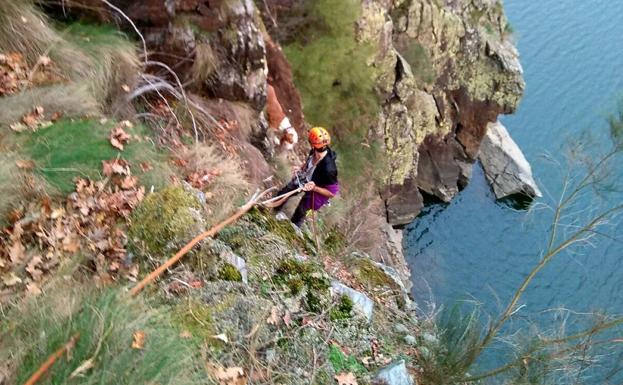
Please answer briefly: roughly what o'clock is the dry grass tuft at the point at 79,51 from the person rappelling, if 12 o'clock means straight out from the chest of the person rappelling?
The dry grass tuft is roughly at 1 o'clock from the person rappelling.

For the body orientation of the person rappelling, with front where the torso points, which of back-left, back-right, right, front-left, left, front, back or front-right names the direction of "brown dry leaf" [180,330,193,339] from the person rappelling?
front-left

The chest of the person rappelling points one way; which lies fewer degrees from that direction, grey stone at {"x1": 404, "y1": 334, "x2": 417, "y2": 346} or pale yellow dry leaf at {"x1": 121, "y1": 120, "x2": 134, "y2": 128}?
the pale yellow dry leaf

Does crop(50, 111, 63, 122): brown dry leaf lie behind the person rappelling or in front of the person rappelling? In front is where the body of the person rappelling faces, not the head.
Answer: in front

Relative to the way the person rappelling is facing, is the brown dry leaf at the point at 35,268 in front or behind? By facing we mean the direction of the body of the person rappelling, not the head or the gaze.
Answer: in front

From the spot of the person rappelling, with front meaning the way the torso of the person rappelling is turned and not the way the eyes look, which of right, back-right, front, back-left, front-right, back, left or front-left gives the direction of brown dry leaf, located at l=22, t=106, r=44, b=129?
front

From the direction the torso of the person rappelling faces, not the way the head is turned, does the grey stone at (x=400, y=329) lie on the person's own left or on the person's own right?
on the person's own left

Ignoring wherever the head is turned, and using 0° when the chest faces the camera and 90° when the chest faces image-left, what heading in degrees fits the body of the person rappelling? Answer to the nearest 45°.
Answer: approximately 45°

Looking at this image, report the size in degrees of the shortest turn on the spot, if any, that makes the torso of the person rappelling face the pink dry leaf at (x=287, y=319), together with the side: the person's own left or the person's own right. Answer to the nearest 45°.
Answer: approximately 45° to the person's own left

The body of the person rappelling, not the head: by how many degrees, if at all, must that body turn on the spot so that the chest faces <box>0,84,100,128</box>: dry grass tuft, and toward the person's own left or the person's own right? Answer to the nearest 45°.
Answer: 0° — they already face it

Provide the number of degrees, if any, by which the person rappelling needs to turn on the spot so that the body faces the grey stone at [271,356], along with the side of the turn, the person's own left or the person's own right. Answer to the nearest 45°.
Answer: approximately 45° to the person's own left
